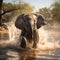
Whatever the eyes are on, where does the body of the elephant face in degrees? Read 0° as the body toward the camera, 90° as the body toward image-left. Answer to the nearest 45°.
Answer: approximately 0°
